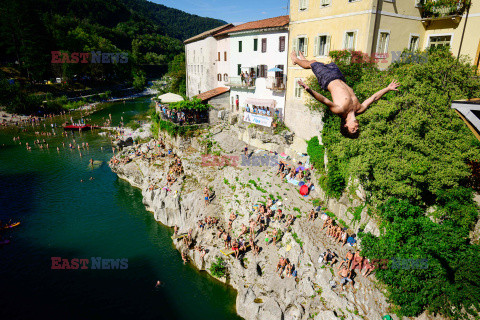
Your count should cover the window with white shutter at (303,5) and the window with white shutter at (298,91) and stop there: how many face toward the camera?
2

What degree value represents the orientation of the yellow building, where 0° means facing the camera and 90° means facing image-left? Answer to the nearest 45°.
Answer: approximately 45°
